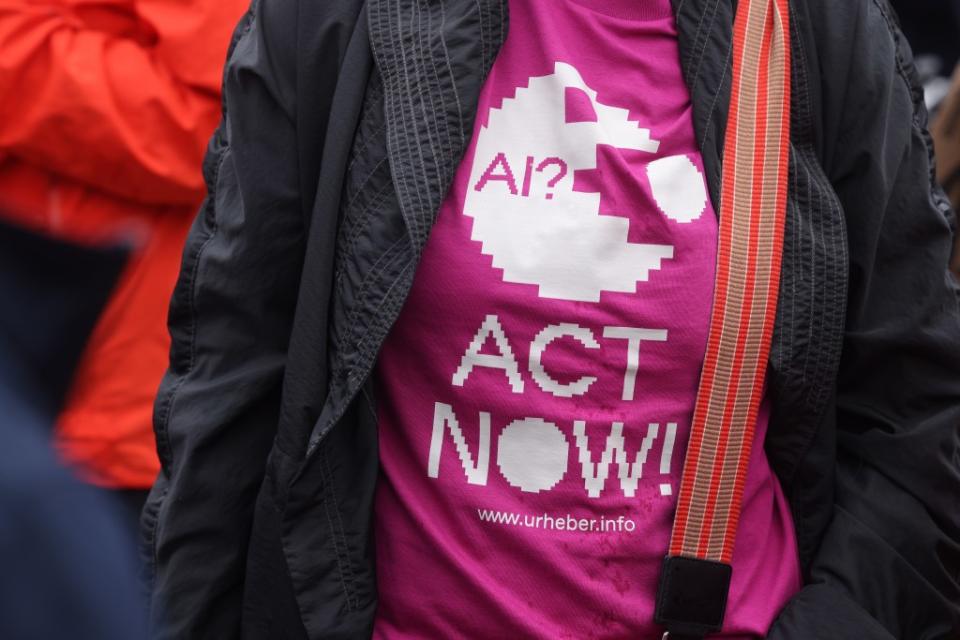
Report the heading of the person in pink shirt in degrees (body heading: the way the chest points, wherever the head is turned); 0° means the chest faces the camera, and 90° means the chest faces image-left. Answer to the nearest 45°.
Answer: approximately 0°
